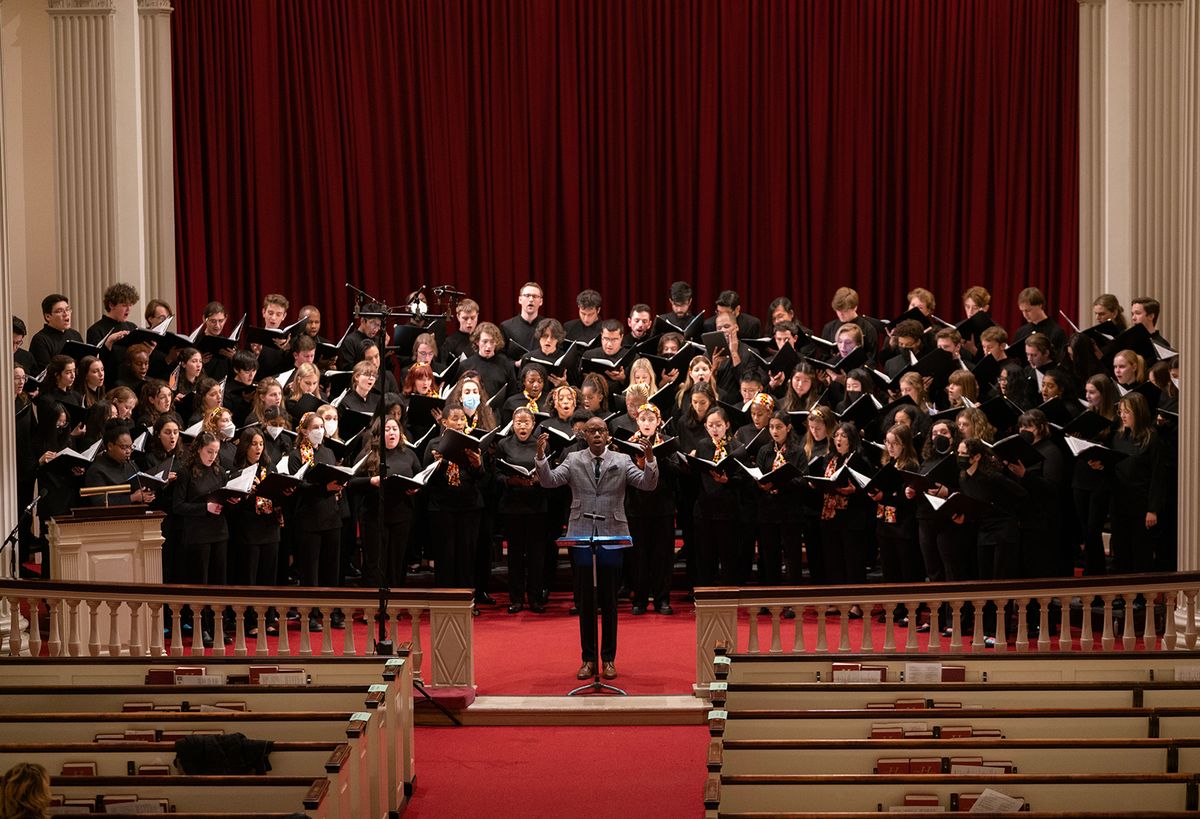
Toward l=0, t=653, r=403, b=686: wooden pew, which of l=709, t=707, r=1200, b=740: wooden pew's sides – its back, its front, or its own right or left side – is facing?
left

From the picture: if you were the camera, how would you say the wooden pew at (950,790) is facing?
facing away from the viewer

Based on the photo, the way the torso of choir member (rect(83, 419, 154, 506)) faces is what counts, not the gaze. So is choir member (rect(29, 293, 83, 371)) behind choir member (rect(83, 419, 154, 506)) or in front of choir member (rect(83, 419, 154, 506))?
behind

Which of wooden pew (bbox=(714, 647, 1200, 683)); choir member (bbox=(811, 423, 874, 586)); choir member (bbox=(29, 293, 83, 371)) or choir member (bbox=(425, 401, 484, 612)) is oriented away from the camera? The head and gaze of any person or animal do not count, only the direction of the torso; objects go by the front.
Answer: the wooden pew

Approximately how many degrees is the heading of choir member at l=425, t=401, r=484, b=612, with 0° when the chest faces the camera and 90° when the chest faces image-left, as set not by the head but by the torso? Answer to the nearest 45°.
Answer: approximately 0°

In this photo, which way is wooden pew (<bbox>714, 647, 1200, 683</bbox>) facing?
away from the camera

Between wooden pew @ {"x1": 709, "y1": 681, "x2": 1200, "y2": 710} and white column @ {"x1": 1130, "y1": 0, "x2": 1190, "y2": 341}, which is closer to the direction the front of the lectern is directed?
the wooden pew

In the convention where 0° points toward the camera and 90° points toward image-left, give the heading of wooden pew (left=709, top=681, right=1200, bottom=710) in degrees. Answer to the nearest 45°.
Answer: approximately 180°

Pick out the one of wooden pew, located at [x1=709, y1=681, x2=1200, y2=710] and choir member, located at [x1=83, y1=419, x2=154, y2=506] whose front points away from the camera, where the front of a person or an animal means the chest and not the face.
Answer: the wooden pew

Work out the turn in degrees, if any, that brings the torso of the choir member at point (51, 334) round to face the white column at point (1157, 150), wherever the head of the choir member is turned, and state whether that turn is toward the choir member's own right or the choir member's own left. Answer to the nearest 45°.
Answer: approximately 45° to the choir member's own left

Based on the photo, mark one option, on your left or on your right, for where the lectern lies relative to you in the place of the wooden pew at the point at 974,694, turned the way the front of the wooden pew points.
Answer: on your left

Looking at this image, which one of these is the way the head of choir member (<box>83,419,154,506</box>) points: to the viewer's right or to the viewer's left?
to the viewer's right

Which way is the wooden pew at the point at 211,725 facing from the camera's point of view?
away from the camera
